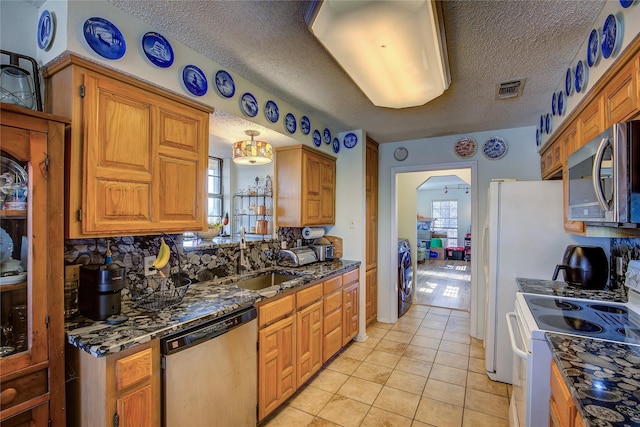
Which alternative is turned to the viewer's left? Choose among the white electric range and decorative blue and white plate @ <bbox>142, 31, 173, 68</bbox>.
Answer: the white electric range

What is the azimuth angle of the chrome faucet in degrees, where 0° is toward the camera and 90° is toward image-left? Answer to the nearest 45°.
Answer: approximately 315°

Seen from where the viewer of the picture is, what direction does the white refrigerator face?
facing to the left of the viewer

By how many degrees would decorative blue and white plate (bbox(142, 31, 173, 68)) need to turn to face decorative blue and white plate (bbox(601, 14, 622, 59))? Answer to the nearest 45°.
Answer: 0° — it already faces it

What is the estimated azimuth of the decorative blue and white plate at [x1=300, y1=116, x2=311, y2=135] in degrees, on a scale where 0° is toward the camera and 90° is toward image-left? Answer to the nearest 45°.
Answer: approximately 315°

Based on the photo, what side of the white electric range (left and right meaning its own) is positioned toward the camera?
left

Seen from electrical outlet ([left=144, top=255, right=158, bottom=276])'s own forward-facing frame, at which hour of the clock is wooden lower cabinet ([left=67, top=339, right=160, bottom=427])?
The wooden lower cabinet is roughly at 2 o'clock from the electrical outlet.

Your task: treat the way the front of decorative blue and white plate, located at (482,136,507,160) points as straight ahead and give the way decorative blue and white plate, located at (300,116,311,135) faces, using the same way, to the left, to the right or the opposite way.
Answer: to the left
